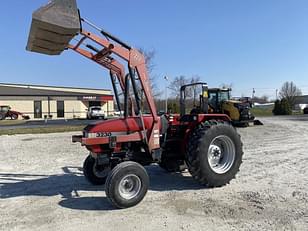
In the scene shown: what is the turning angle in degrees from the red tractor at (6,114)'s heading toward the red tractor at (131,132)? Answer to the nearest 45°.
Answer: approximately 90° to its right

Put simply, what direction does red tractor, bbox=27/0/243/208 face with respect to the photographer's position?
facing the viewer and to the left of the viewer

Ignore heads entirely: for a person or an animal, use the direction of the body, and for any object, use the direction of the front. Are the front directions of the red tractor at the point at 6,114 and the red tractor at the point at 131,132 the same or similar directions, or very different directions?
very different directions

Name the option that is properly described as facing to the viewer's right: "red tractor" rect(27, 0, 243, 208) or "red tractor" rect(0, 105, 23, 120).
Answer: "red tractor" rect(0, 105, 23, 120)
